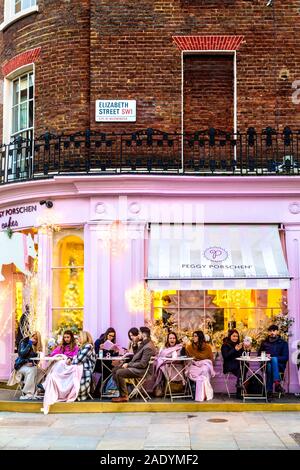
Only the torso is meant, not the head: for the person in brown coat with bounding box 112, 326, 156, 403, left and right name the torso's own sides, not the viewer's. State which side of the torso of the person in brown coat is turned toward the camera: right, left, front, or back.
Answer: left

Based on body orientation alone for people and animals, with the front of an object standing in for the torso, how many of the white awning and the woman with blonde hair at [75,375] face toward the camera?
1

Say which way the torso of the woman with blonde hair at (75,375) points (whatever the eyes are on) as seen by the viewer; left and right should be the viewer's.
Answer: facing to the left of the viewer

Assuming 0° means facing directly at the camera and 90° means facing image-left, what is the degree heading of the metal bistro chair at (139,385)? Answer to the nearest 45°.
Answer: approximately 90°

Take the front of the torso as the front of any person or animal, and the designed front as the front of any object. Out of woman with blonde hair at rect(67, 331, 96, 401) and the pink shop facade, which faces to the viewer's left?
the woman with blonde hair

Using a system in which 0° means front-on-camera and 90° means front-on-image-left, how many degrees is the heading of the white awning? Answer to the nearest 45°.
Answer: approximately 0°

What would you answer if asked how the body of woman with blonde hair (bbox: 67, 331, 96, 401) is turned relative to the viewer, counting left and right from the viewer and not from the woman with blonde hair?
facing to the left of the viewer

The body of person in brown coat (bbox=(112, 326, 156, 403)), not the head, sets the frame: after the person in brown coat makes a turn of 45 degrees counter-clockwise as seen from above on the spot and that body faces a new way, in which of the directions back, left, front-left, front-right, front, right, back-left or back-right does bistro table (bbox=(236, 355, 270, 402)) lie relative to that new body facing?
back-left

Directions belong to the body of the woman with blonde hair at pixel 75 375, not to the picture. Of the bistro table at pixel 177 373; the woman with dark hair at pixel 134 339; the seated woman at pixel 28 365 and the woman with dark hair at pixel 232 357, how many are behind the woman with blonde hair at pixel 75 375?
3
